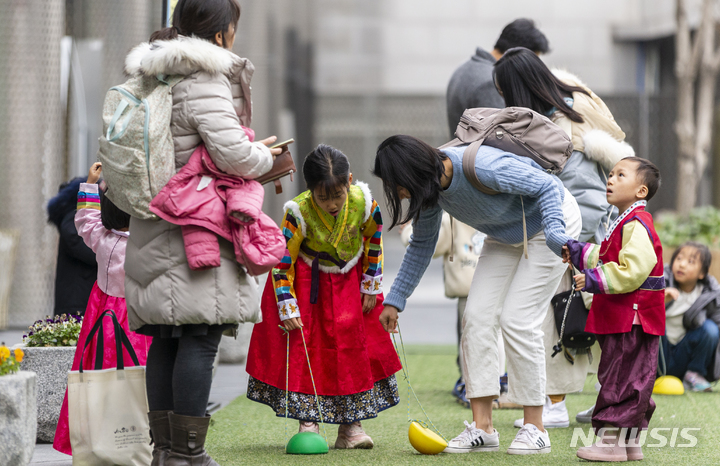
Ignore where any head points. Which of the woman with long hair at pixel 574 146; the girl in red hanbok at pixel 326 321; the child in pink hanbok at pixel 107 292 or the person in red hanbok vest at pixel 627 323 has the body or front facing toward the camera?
the girl in red hanbok

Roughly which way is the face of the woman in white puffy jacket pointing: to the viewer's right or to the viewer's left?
to the viewer's right

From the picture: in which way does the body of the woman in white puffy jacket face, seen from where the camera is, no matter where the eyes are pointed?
to the viewer's right

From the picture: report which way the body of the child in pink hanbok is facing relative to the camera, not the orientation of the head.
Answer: away from the camera

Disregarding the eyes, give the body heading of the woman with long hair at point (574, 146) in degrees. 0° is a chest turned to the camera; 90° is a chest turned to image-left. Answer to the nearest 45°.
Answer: approximately 90°

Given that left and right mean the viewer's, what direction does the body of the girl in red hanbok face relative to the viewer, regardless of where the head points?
facing the viewer

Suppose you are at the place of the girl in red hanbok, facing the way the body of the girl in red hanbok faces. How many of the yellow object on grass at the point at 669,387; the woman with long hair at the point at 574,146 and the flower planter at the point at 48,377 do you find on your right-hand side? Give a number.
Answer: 1

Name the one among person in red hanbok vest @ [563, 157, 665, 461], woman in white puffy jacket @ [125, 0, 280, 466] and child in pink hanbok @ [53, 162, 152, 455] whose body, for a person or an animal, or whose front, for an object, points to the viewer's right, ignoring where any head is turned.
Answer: the woman in white puffy jacket

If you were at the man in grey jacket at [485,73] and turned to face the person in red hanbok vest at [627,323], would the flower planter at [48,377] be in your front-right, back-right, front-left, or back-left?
front-right

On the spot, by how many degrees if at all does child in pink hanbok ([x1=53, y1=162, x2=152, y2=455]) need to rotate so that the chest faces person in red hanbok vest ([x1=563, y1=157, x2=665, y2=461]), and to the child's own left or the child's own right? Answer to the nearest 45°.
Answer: approximately 90° to the child's own right

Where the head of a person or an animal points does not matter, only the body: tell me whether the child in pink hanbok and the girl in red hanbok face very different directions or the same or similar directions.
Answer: very different directions
